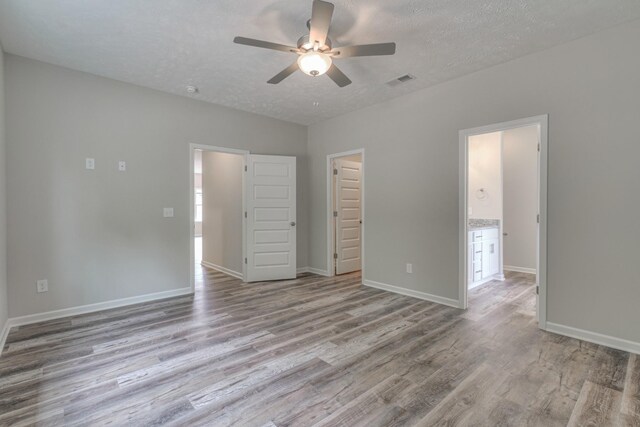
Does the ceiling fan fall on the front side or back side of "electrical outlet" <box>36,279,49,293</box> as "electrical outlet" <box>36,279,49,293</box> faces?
on the front side

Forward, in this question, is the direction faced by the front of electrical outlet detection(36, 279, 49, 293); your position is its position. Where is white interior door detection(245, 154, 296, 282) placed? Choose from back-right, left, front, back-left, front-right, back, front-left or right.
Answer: left

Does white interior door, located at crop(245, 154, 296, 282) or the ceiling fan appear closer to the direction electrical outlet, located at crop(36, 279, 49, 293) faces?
the ceiling fan

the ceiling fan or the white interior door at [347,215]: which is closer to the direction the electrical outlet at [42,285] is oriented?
the ceiling fan

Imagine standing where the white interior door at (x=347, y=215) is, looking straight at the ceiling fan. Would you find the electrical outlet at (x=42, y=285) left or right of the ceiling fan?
right

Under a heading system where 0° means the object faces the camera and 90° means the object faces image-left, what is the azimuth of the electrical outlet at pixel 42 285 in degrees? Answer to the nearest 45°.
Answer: approximately 0°

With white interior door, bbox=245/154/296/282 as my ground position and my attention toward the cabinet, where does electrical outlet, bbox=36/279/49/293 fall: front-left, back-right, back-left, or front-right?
back-right

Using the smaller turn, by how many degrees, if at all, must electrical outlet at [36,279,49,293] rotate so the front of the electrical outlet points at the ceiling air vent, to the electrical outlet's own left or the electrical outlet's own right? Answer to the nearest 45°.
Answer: approximately 45° to the electrical outlet's own left
